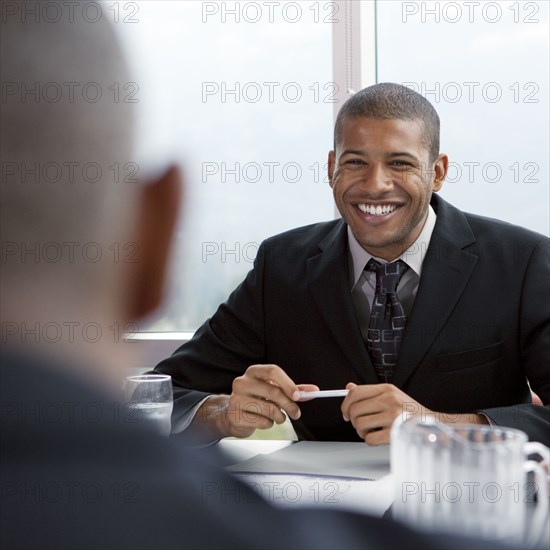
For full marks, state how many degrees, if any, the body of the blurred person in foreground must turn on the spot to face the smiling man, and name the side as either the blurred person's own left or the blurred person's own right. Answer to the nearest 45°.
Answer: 0° — they already face them

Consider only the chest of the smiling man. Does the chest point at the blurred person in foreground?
yes

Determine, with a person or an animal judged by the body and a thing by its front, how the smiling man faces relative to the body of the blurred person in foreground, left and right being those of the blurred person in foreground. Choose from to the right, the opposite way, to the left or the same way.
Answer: the opposite way

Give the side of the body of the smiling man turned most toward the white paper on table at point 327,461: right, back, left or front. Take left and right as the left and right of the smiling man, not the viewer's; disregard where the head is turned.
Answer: front

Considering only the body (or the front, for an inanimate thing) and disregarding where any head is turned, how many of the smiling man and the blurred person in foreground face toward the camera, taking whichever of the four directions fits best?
1

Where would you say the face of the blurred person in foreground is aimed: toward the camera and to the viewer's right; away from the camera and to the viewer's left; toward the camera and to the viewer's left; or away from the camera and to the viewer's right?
away from the camera and to the viewer's right

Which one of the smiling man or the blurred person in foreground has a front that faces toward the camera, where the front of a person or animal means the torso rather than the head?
the smiling man

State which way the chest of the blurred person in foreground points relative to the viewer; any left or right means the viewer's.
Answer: facing away from the viewer

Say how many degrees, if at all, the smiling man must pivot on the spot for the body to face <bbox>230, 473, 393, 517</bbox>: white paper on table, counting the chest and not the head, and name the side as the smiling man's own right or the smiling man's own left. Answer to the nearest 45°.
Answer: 0° — they already face it

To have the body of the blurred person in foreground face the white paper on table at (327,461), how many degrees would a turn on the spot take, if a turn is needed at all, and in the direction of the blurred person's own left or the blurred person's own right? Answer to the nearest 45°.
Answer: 0° — they already face it

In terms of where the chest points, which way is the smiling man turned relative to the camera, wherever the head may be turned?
toward the camera
